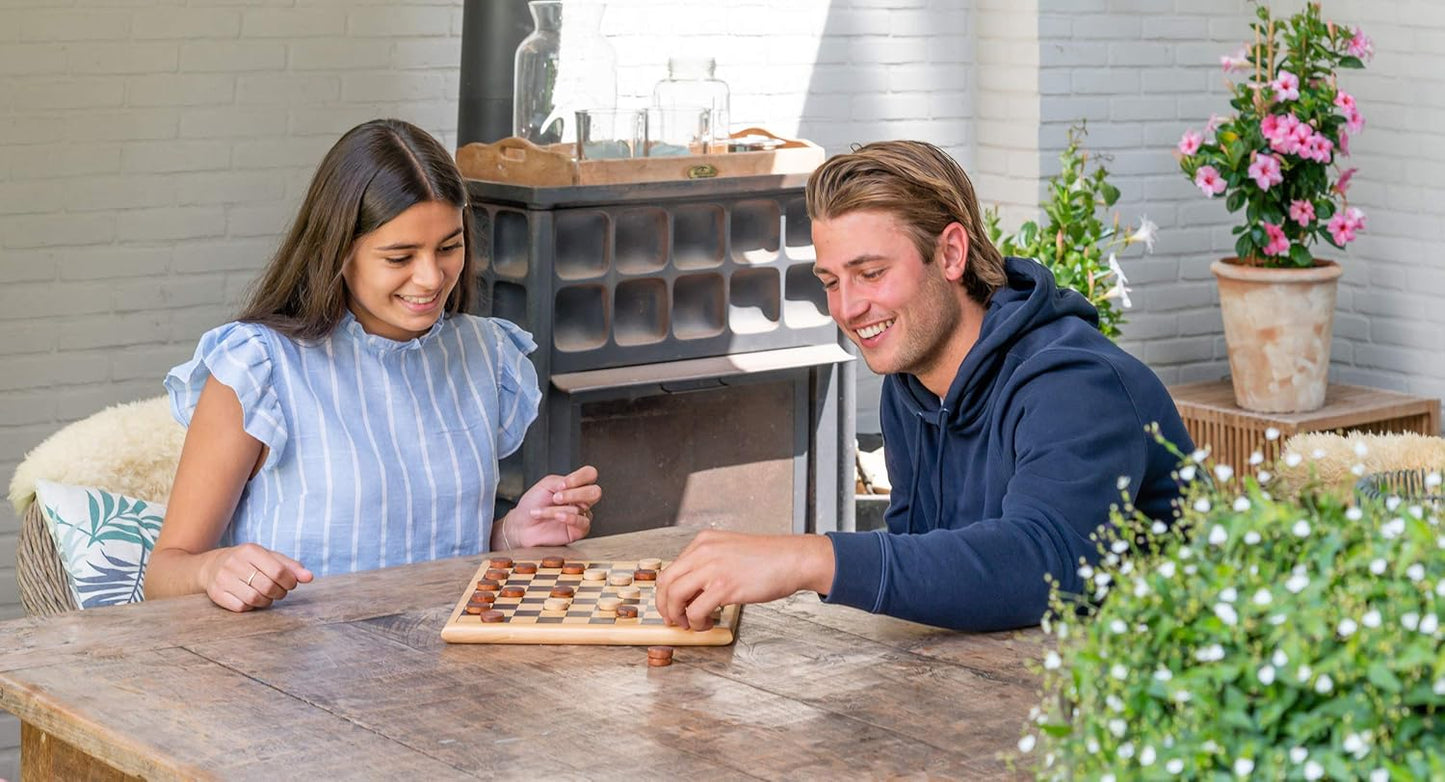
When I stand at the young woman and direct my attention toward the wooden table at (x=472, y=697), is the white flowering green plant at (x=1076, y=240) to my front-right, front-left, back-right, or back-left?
back-left

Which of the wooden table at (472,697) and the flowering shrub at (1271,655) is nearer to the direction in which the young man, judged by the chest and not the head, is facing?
the wooden table

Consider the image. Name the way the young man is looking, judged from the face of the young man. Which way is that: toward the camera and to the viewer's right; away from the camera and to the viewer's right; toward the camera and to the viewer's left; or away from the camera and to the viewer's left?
toward the camera and to the viewer's left

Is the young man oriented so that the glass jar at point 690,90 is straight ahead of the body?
no

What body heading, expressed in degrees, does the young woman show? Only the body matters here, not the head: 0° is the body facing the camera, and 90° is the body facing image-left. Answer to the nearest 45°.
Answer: approximately 315°

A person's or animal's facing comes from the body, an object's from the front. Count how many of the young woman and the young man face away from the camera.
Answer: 0

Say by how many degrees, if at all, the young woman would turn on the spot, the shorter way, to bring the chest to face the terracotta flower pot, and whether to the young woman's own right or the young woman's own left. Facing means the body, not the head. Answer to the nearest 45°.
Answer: approximately 90° to the young woman's own left

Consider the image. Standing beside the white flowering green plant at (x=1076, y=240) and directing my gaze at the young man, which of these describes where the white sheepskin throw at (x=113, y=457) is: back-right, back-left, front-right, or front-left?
front-right

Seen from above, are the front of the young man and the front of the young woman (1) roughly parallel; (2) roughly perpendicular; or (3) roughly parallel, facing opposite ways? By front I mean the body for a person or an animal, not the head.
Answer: roughly perpendicular

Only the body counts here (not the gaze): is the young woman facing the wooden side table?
no

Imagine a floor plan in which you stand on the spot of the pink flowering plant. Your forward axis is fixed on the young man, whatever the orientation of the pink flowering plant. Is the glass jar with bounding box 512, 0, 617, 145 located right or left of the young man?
right

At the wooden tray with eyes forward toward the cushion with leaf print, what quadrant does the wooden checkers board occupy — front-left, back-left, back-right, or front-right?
front-left

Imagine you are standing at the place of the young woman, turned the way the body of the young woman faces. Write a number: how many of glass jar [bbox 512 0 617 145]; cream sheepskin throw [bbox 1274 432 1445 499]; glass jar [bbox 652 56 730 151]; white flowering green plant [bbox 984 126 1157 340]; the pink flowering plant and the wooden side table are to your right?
0

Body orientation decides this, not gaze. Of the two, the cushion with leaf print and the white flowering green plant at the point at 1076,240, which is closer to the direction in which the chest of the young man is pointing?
the cushion with leaf print

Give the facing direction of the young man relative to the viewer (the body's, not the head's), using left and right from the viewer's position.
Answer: facing the viewer and to the left of the viewer

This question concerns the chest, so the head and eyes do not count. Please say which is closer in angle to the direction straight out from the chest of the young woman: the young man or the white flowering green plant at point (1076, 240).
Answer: the young man

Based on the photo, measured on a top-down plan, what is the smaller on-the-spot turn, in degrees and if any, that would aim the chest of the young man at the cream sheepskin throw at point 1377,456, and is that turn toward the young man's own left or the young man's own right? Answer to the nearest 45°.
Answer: approximately 180°
